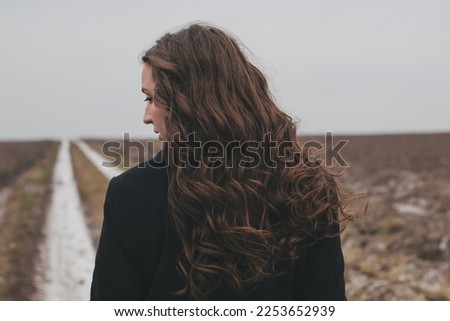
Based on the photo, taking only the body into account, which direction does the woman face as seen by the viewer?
away from the camera
